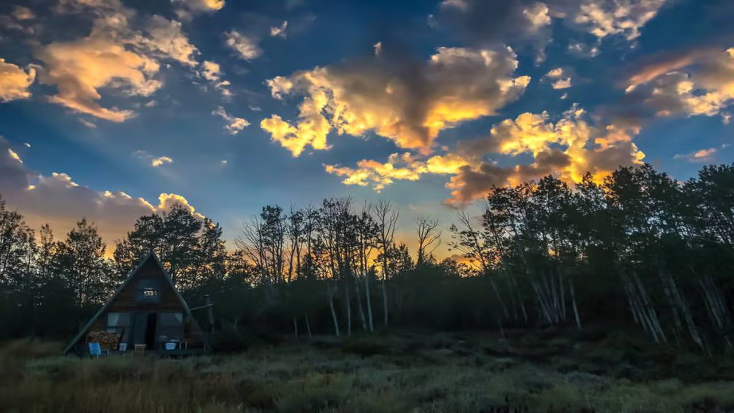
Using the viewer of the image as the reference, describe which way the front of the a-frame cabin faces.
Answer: facing the viewer
